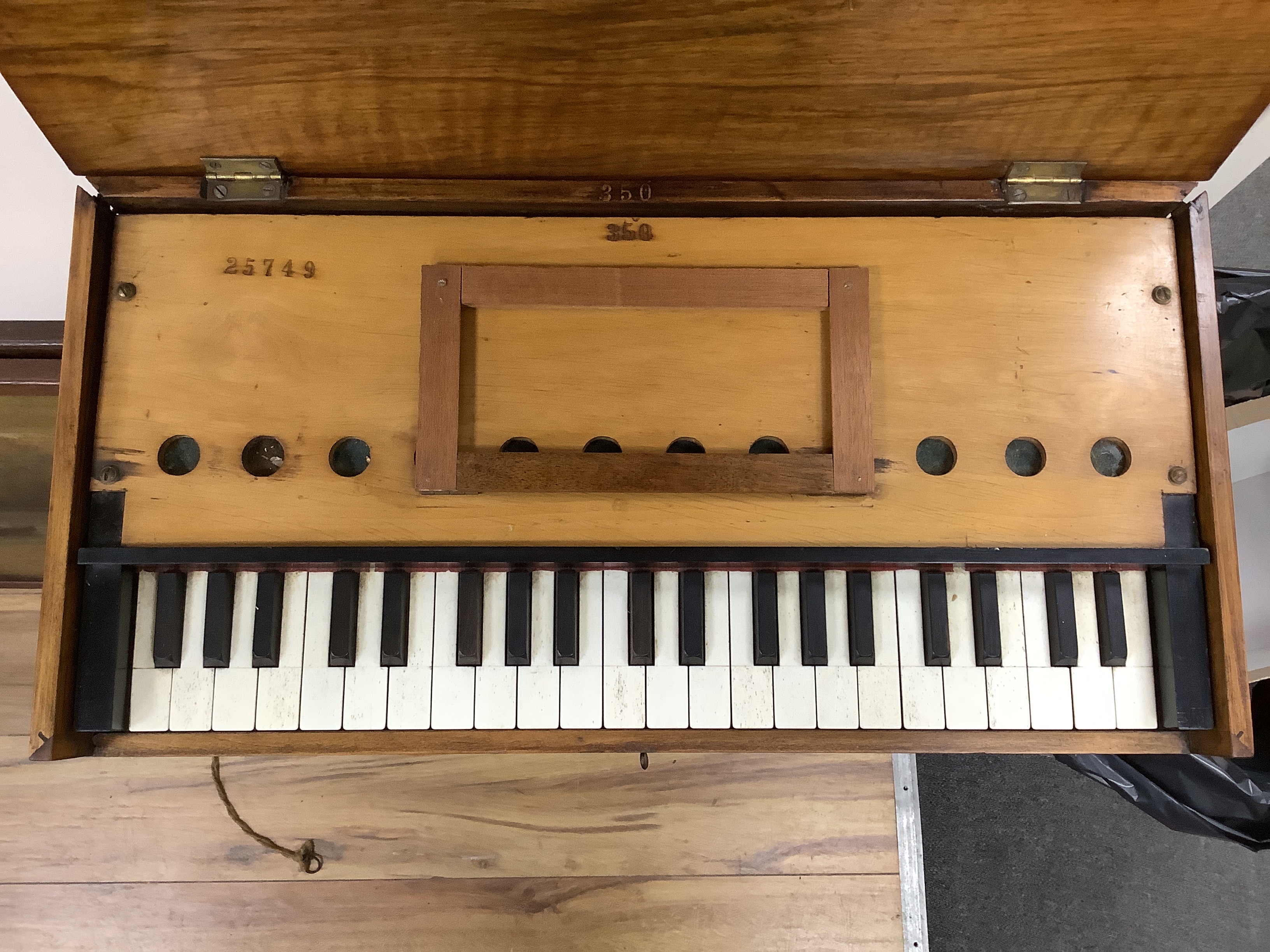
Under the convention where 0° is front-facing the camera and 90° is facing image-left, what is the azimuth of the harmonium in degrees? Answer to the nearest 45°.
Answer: approximately 0°

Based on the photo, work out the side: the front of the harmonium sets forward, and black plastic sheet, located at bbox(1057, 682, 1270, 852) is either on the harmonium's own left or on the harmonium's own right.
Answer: on the harmonium's own left

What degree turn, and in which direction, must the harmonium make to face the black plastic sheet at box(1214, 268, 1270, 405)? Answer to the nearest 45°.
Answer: approximately 90° to its left
